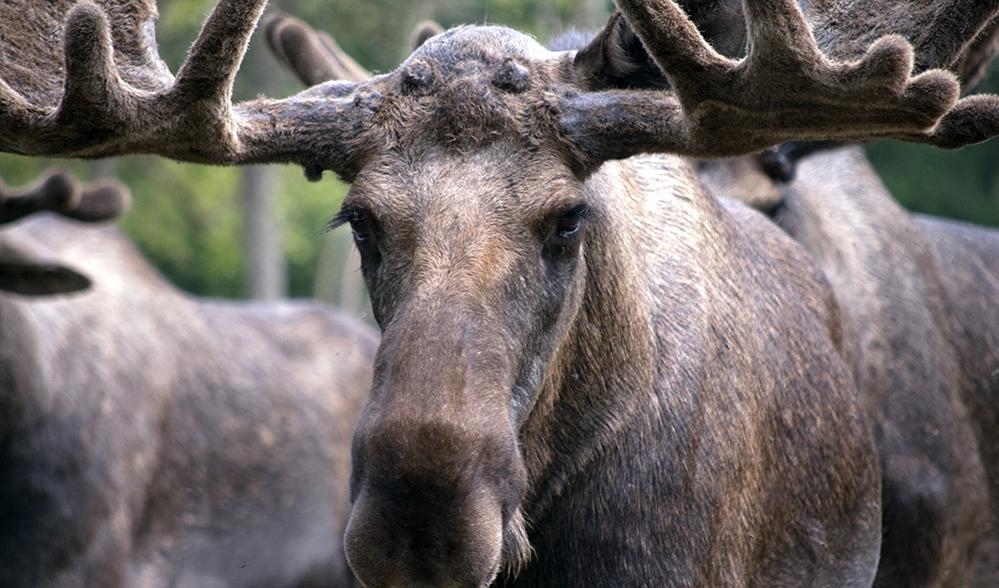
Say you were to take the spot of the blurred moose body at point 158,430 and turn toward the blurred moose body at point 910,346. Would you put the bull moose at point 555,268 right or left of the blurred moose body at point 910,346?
right

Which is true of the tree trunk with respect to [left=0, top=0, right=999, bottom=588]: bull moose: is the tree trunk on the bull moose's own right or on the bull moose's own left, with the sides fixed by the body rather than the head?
on the bull moose's own right

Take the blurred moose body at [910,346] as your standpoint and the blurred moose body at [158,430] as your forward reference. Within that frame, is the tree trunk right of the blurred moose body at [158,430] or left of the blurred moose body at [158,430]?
right

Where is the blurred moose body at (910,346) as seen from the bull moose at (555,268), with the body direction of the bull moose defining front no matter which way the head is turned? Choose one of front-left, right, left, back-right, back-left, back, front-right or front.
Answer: back

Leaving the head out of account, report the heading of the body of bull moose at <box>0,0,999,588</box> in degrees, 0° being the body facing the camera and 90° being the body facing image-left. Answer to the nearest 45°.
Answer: approximately 45°

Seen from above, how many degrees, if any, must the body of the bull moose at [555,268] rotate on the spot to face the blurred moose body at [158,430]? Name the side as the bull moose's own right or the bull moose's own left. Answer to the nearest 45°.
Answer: approximately 90° to the bull moose's own right
